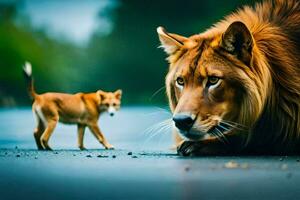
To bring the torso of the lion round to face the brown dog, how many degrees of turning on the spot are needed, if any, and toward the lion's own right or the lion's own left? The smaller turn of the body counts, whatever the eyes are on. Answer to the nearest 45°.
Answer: approximately 90° to the lion's own right

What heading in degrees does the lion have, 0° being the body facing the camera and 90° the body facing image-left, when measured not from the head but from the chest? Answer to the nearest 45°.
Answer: approximately 45°

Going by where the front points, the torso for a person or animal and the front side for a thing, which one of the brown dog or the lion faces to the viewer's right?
the brown dog

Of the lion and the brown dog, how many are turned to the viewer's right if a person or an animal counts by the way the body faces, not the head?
1

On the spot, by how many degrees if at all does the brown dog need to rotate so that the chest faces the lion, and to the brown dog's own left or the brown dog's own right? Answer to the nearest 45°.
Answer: approximately 45° to the brown dog's own right

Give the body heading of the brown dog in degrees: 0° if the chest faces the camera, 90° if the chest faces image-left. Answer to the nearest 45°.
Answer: approximately 270°
